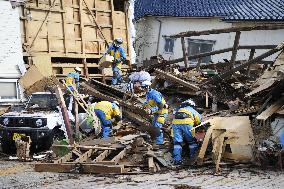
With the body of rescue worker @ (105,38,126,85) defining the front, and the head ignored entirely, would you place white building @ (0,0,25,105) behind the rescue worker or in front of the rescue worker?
in front

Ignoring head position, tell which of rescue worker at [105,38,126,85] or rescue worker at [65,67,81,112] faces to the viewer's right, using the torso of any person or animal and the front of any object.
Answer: rescue worker at [65,67,81,112]

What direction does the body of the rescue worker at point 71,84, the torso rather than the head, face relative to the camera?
to the viewer's right

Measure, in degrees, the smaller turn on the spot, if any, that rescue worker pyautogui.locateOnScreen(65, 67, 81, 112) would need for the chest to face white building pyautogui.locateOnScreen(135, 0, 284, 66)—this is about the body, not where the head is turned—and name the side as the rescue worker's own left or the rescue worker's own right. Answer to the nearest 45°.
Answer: approximately 45° to the rescue worker's own left

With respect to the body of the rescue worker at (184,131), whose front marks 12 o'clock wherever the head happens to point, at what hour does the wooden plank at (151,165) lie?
The wooden plank is roughly at 8 o'clock from the rescue worker.

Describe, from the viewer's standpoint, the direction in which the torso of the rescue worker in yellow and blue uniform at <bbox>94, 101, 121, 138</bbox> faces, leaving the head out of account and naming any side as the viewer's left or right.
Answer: facing to the right of the viewer

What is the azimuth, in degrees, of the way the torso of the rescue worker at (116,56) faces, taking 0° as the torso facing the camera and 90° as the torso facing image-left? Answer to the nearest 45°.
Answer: approximately 45°

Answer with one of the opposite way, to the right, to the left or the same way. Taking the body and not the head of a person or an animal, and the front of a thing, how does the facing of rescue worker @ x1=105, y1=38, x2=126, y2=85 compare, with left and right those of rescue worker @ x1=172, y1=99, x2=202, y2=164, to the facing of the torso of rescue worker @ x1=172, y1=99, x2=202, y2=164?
the opposite way

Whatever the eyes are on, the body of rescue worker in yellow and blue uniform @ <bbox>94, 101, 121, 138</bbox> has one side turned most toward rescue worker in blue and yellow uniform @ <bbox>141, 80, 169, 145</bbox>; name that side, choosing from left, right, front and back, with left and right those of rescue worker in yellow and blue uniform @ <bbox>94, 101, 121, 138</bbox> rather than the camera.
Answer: front

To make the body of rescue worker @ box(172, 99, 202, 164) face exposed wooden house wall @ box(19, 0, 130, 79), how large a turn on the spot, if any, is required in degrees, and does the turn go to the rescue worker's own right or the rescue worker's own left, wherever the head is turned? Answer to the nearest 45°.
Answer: approximately 90° to the rescue worker's own left

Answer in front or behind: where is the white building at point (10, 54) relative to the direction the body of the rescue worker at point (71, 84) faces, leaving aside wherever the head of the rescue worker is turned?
behind
